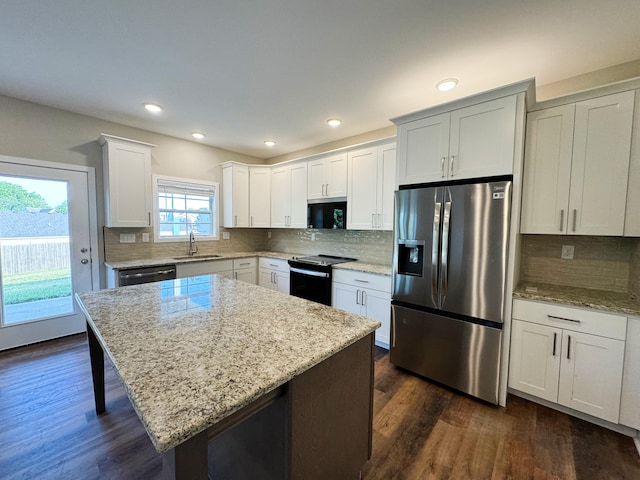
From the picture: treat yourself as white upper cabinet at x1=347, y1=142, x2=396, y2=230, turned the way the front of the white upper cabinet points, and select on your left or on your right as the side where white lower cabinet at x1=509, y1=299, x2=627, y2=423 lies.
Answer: on your left

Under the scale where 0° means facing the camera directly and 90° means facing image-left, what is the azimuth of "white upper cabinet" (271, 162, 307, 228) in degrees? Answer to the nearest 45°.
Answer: approximately 45°

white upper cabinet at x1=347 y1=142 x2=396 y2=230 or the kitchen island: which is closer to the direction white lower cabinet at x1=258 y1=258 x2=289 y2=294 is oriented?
the kitchen island

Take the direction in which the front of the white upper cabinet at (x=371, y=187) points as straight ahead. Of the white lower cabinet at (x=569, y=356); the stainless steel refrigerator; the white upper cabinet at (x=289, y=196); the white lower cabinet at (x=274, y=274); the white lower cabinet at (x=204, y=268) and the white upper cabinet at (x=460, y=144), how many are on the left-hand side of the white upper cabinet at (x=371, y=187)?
3

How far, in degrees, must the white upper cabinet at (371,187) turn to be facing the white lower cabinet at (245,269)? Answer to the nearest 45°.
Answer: approximately 45° to its right

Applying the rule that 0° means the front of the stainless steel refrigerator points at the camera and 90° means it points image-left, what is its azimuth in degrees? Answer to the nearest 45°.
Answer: approximately 45°

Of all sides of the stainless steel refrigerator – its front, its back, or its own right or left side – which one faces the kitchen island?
front

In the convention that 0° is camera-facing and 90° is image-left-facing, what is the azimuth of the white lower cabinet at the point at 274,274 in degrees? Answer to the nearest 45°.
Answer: approximately 45°

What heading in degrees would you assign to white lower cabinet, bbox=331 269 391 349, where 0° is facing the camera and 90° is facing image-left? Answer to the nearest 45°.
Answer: approximately 45°
